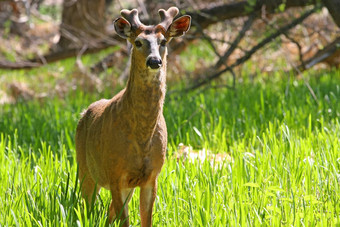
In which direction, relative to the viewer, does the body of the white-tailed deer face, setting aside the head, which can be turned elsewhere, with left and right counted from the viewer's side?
facing the viewer and to the right of the viewer

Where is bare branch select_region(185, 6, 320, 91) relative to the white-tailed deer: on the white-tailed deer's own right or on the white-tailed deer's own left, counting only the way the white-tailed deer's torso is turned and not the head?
on the white-tailed deer's own left

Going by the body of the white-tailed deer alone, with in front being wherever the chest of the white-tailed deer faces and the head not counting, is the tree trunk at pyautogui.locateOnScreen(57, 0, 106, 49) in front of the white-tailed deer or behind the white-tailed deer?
behind

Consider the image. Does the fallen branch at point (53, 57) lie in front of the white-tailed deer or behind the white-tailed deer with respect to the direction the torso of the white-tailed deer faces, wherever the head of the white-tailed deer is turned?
behind
